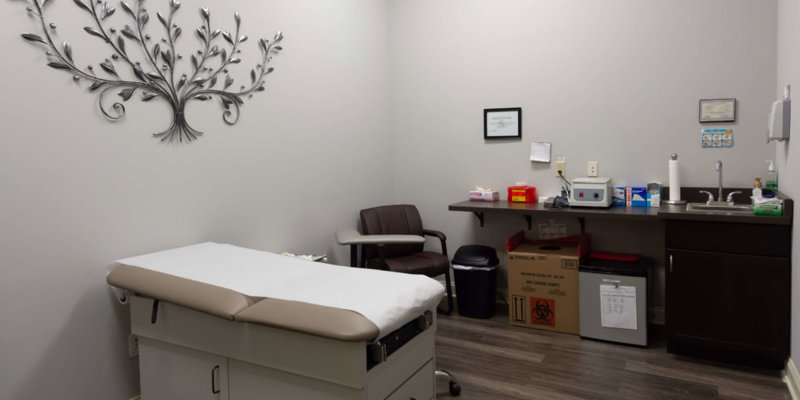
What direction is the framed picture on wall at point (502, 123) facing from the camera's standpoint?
toward the camera

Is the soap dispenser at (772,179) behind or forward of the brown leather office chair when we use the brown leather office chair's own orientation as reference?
forward

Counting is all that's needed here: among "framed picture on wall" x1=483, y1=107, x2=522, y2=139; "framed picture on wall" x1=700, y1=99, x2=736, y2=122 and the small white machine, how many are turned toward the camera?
3

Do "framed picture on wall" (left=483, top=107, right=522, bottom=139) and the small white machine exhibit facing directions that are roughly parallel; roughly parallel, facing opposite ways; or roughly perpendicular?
roughly parallel

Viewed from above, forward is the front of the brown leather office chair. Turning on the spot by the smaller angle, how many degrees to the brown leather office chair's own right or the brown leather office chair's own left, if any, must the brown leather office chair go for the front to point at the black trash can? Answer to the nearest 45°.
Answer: approximately 45° to the brown leather office chair's own left

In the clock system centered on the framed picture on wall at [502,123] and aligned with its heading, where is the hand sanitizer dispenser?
The hand sanitizer dispenser is roughly at 10 o'clock from the framed picture on wall.

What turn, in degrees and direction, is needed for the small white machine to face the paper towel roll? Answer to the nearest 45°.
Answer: approximately 90° to its left

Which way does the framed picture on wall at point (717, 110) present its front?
toward the camera

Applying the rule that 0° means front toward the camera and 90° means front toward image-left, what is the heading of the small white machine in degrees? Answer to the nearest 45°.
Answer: approximately 0°

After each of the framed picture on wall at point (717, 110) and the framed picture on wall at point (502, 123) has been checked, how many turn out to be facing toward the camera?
2

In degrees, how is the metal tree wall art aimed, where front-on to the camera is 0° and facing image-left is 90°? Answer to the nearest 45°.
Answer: approximately 315°

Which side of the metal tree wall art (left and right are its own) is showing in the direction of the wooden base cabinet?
front

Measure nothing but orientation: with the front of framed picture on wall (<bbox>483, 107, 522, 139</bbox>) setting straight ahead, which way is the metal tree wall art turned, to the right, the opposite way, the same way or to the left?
to the left

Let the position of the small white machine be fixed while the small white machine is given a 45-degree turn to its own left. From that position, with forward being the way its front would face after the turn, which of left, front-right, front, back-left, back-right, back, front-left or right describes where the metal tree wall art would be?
right

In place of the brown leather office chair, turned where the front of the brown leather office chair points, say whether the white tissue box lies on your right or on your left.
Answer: on your left
